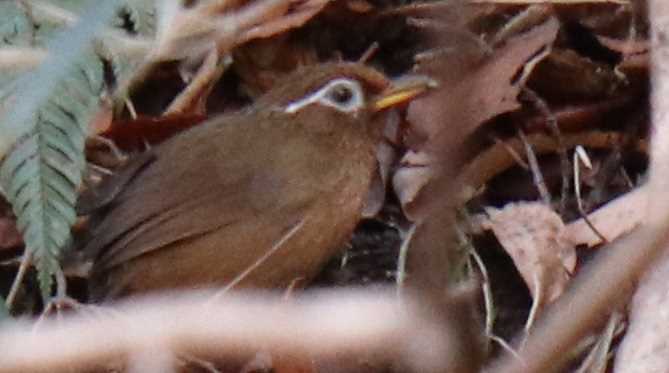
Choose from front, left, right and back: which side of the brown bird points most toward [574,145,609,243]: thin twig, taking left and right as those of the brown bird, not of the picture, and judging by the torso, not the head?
front

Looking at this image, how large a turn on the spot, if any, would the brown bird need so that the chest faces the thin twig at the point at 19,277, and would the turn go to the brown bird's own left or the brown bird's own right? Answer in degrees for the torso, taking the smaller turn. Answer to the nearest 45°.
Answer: approximately 180°

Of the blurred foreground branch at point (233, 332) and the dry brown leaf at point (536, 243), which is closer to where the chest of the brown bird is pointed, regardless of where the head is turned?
the dry brown leaf

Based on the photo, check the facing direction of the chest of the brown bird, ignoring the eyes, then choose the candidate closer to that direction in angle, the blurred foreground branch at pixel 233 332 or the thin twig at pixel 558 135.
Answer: the thin twig

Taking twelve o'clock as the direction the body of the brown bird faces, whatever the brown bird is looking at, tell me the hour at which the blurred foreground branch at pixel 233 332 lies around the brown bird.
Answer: The blurred foreground branch is roughly at 3 o'clock from the brown bird.

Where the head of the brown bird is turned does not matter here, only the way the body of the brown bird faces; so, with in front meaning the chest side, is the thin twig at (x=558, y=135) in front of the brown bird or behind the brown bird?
in front

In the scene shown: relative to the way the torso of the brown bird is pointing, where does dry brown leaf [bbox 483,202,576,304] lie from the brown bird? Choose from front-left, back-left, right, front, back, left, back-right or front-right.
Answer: front

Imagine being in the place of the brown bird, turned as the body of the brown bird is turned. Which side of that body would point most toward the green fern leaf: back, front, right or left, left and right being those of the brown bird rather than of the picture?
back

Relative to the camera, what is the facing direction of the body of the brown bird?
to the viewer's right

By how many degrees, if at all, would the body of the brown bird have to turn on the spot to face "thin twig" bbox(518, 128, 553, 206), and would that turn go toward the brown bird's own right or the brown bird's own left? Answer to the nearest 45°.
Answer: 0° — it already faces it

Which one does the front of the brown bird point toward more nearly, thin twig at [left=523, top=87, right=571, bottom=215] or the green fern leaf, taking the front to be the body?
the thin twig

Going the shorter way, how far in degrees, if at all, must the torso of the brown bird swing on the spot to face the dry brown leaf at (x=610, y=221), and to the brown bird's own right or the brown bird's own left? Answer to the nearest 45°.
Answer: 0° — it already faces it
